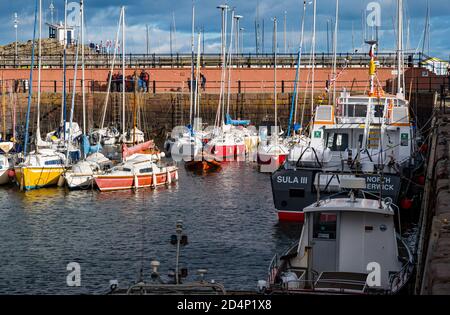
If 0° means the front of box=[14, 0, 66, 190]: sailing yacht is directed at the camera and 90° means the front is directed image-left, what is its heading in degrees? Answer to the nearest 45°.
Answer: approximately 45°

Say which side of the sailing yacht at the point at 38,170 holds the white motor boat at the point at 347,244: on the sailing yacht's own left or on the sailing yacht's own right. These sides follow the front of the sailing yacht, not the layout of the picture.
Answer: on the sailing yacht's own left

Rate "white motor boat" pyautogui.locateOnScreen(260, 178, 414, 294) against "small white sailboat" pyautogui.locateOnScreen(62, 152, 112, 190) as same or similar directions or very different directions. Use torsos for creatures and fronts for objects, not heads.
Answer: very different directions

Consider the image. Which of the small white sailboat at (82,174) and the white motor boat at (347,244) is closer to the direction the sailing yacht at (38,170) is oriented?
the white motor boat

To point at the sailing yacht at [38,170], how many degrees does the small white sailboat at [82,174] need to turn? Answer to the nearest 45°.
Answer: approximately 45° to its right

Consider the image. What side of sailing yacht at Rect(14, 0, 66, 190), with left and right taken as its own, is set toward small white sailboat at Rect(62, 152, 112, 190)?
left

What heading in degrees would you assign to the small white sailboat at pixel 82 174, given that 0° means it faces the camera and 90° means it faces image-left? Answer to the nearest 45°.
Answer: approximately 45°

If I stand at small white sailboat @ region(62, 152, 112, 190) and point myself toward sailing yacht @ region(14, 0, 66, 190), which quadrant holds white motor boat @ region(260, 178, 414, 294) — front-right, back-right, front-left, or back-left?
back-left
